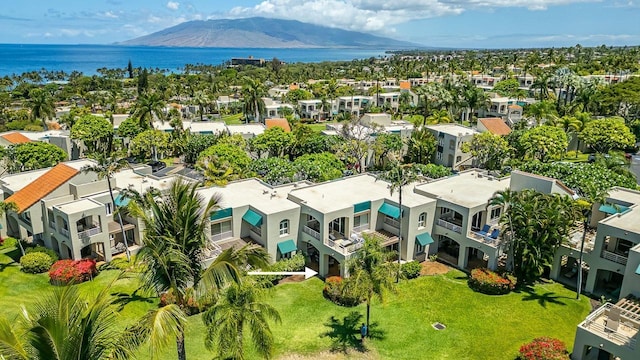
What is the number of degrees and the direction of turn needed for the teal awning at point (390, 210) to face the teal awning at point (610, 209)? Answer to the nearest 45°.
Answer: approximately 135° to its left

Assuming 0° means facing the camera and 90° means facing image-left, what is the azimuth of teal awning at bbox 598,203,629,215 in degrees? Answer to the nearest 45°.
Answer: approximately 45°

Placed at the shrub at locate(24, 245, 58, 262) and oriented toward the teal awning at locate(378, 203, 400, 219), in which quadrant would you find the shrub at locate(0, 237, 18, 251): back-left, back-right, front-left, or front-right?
back-left

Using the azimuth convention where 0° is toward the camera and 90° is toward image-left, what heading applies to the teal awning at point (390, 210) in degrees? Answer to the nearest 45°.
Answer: approximately 45°
